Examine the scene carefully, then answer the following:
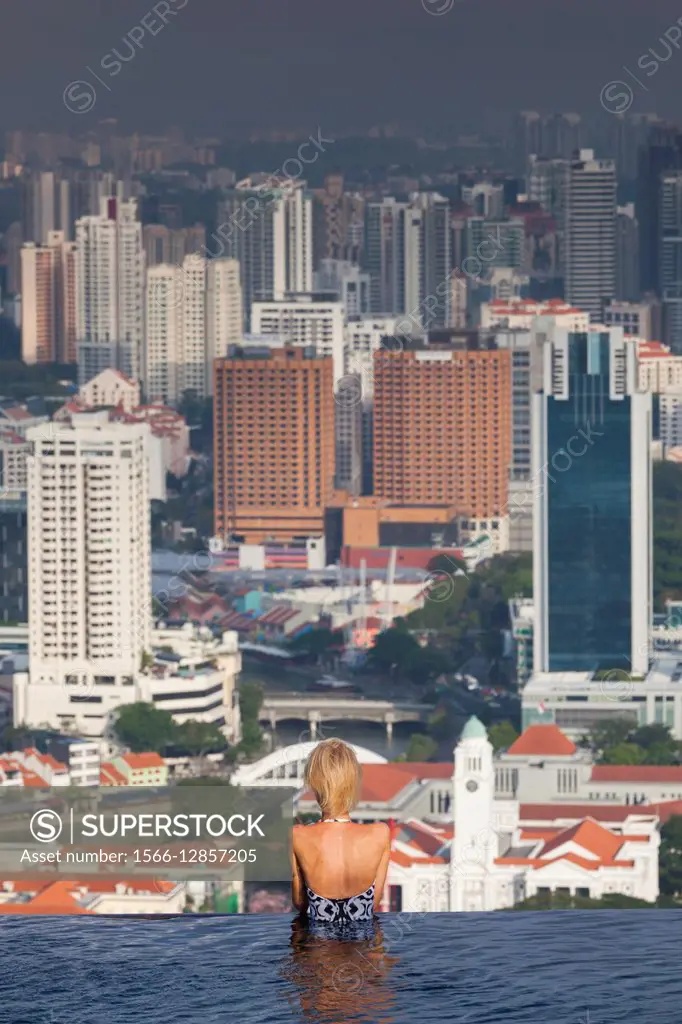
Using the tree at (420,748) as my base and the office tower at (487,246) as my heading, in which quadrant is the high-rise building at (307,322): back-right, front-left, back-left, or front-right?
front-left

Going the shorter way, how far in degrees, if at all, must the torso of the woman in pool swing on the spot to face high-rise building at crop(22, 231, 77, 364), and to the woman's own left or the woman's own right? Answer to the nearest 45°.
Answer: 0° — they already face it

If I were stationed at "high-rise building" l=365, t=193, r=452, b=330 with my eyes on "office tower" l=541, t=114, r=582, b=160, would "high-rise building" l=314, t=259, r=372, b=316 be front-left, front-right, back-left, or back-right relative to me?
back-left

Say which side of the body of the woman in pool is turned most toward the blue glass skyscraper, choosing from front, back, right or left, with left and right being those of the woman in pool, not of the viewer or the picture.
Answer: front

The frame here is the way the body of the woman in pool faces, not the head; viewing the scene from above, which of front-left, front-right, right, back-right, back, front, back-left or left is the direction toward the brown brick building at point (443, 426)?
front

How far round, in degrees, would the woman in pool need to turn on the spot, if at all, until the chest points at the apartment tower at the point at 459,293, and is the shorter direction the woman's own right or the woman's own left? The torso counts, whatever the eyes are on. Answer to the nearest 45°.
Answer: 0° — they already face it

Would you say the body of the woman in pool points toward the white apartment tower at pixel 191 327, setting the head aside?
yes

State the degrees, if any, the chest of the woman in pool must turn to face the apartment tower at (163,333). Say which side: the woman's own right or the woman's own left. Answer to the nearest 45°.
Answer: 0° — they already face it

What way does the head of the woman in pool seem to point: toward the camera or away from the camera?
away from the camera

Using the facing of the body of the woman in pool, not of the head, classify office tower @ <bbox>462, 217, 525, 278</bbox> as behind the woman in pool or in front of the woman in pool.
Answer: in front

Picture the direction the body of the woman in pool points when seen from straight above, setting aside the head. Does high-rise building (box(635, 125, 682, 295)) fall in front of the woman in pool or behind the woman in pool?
in front

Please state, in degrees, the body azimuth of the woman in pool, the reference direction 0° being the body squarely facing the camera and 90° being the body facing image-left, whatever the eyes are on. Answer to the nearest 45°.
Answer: approximately 180°

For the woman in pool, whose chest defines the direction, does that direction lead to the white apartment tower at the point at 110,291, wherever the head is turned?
yes

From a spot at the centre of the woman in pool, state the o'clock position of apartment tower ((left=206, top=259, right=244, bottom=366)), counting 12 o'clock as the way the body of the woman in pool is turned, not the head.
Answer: The apartment tower is roughly at 12 o'clock from the woman in pool.

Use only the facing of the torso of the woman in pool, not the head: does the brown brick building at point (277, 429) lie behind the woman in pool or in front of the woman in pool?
in front

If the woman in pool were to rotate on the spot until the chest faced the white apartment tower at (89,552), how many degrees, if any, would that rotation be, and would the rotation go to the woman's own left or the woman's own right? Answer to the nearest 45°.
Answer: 0° — they already face it

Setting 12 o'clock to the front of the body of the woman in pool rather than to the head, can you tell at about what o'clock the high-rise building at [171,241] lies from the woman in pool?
The high-rise building is roughly at 12 o'clock from the woman in pool.

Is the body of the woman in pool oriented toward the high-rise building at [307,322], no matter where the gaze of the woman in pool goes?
yes

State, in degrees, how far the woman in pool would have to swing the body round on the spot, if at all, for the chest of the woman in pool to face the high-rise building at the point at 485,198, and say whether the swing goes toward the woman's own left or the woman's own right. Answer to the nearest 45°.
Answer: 0° — they already face it

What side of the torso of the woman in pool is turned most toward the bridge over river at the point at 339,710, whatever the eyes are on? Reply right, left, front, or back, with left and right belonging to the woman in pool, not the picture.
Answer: front
